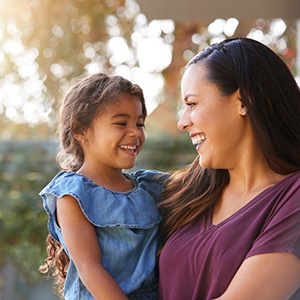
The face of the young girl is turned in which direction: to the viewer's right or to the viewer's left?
to the viewer's right

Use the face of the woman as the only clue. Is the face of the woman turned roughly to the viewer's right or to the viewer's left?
to the viewer's left

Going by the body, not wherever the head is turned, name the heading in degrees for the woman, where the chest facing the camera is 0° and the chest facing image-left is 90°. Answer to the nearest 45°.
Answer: approximately 45°

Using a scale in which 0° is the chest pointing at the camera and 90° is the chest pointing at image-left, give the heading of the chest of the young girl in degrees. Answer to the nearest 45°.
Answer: approximately 315°
